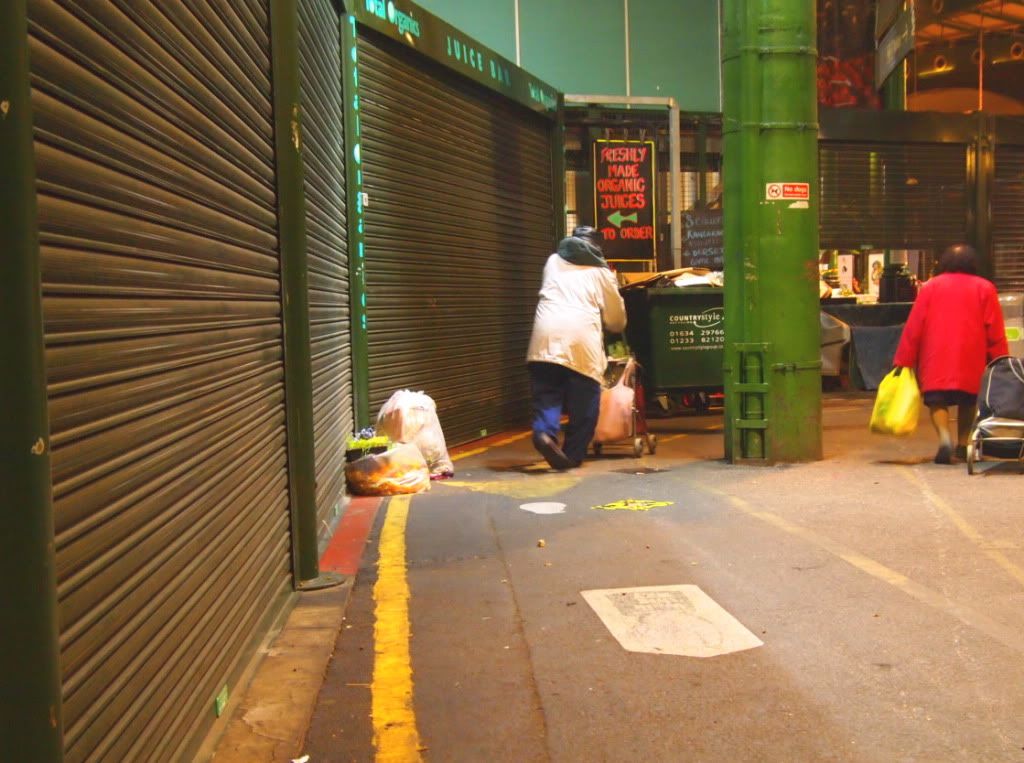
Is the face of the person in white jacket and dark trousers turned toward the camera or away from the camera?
away from the camera

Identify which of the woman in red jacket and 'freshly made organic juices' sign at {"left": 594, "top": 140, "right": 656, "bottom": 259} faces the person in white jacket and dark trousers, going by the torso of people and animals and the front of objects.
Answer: the 'freshly made organic juices' sign

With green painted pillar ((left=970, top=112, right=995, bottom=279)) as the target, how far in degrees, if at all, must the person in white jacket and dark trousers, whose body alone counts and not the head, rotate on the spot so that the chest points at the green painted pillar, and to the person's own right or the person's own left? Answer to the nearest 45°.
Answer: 0° — they already face it

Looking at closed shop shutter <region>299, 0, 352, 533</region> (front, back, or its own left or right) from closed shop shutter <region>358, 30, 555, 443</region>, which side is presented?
left

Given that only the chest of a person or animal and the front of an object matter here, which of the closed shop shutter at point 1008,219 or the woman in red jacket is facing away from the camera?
the woman in red jacket

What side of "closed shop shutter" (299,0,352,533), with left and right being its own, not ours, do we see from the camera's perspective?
right

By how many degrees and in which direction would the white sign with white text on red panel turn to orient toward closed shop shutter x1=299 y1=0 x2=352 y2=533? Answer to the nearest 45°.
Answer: approximately 45° to its right

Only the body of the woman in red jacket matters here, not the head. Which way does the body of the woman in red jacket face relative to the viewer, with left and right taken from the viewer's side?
facing away from the viewer

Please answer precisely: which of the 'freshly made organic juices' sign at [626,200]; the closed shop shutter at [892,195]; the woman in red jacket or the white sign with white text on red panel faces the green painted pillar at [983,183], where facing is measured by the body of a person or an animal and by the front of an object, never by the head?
the woman in red jacket

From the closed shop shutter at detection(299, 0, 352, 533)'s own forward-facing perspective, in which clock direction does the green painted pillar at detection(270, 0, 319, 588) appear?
The green painted pillar is roughly at 3 o'clock from the closed shop shutter.

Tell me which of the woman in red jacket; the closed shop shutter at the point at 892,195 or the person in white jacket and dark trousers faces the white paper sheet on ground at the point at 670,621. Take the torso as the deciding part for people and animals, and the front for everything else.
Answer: the closed shop shutter

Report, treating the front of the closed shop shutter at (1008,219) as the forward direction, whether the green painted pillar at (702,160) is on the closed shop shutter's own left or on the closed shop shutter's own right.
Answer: on the closed shop shutter's own right

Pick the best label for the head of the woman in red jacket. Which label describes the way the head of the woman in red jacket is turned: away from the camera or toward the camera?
away from the camera
